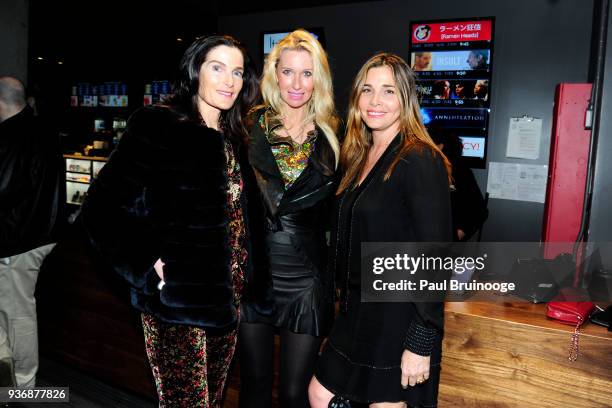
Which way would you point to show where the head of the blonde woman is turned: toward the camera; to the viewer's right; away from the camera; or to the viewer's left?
toward the camera

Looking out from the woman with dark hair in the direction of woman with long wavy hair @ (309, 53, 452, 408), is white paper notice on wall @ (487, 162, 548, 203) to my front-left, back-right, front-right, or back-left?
front-left

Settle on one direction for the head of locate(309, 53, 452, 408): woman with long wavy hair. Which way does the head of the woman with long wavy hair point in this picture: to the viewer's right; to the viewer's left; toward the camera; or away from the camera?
toward the camera

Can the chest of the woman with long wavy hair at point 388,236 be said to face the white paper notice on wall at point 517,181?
no

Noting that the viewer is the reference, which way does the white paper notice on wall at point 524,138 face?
facing the viewer

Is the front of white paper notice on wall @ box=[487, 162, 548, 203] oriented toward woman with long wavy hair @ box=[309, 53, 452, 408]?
yes

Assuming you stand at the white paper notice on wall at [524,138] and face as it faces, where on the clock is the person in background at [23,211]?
The person in background is roughly at 1 o'clock from the white paper notice on wall.

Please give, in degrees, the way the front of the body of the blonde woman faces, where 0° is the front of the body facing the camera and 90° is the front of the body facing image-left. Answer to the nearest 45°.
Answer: approximately 0°

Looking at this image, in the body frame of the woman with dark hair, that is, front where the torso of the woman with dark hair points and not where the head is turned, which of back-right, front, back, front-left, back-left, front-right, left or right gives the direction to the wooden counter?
front-left

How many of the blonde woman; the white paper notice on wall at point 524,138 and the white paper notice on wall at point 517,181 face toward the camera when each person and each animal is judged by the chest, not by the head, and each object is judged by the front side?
3

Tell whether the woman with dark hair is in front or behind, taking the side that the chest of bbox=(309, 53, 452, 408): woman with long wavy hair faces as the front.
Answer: in front

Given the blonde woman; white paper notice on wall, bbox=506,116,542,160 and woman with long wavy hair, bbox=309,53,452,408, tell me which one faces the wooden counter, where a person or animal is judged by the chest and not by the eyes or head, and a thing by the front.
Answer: the white paper notice on wall

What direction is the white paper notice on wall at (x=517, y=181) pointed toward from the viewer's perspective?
toward the camera

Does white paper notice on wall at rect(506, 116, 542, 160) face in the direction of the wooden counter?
yes

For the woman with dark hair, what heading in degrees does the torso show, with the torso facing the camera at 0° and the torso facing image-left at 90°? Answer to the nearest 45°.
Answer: approximately 315°

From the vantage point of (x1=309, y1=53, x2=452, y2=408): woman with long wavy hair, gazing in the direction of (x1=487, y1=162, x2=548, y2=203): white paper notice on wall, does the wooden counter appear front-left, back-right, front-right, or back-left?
front-right

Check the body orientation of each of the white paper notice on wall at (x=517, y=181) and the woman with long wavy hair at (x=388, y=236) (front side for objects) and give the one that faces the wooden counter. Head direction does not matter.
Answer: the white paper notice on wall

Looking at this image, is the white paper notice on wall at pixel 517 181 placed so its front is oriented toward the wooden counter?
yes
